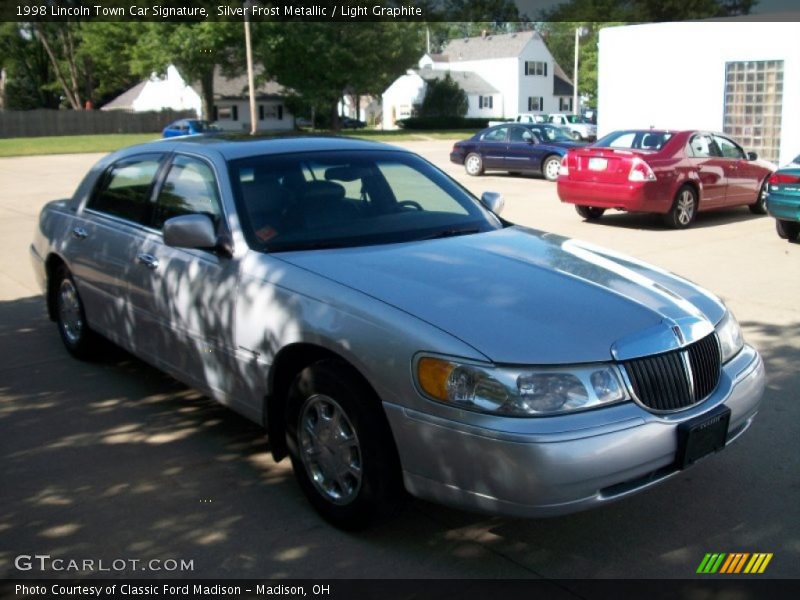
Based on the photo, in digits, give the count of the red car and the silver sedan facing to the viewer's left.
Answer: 0

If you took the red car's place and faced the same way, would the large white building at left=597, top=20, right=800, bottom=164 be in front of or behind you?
in front

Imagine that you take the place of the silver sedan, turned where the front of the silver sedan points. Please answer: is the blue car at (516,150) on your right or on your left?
on your left

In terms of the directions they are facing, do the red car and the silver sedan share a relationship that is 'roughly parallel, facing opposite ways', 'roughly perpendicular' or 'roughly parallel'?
roughly perpendicular

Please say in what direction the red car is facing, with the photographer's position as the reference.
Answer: facing away from the viewer and to the right of the viewer

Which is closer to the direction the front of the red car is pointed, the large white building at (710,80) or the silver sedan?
the large white building

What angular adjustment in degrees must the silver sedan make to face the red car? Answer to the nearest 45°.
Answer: approximately 135° to its left

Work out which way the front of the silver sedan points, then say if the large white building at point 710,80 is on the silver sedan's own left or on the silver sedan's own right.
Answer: on the silver sedan's own left

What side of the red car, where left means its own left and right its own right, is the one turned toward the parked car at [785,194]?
right

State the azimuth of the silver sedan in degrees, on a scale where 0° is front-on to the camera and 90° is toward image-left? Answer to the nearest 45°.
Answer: approximately 315°

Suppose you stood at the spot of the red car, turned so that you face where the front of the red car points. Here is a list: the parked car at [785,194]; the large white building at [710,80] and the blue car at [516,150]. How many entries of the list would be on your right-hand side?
1

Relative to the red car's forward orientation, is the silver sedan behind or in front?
behind

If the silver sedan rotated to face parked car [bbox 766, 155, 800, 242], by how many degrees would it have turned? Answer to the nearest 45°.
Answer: approximately 90° to its left
